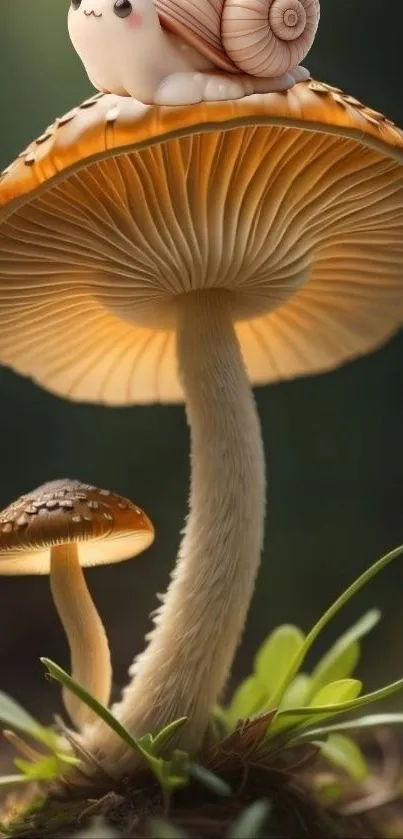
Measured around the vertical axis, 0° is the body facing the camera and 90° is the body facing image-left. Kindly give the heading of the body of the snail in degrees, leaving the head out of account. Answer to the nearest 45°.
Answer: approximately 45°
